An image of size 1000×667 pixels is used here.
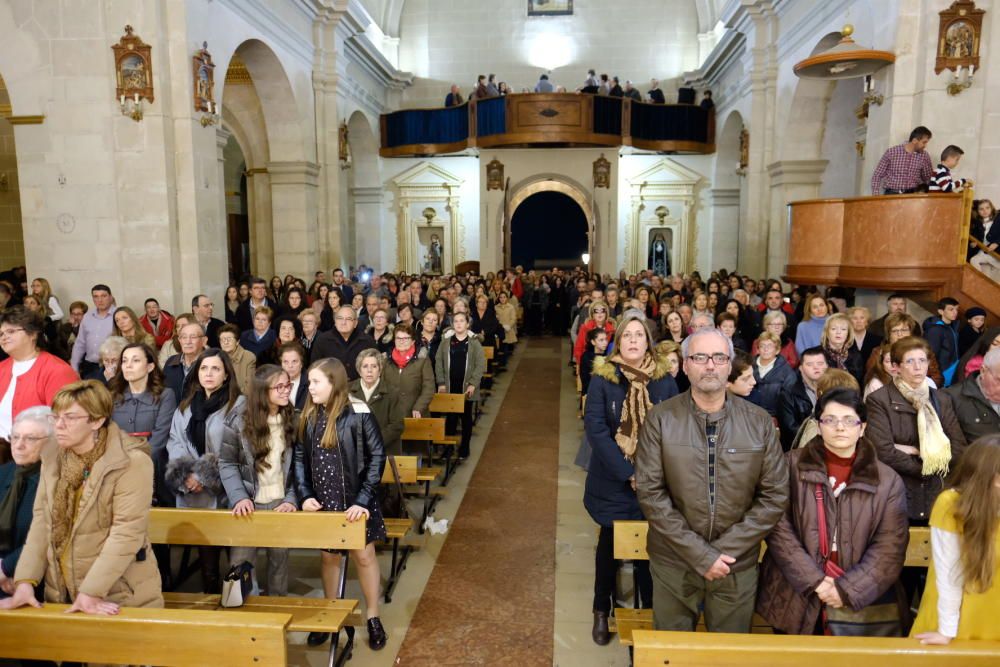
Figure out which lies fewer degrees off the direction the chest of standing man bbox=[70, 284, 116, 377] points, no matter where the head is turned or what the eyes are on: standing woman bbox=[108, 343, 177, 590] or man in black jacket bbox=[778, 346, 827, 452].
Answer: the standing woman

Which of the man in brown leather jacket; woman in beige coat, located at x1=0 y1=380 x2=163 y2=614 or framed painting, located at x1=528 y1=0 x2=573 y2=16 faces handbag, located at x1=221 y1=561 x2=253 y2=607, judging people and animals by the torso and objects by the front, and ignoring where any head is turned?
the framed painting

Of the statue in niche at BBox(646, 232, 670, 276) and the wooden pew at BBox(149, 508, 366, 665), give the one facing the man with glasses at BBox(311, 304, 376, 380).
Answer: the statue in niche

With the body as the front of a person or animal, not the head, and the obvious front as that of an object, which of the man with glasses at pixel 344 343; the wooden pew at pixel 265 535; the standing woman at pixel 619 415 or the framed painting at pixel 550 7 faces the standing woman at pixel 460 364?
the framed painting

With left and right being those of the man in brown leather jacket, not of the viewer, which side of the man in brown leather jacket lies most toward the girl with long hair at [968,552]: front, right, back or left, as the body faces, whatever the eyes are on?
left

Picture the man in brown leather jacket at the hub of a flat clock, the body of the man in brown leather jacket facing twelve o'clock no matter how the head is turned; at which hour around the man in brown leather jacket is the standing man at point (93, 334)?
The standing man is roughly at 4 o'clock from the man in brown leather jacket.

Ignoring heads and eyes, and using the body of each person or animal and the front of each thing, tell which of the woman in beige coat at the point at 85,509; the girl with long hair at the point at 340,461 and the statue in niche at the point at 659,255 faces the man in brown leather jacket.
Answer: the statue in niche

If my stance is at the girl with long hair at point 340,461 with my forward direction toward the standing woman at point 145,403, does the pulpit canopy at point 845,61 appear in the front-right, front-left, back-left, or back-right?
back-right

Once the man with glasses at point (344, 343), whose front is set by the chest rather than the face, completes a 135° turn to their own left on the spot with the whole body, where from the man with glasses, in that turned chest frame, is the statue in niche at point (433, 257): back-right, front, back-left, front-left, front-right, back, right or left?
front-left

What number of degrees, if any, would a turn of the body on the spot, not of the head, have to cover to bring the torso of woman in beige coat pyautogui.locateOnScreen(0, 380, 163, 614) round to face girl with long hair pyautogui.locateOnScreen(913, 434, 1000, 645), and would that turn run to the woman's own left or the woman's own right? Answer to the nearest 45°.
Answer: approximately 90° to the woman's own left

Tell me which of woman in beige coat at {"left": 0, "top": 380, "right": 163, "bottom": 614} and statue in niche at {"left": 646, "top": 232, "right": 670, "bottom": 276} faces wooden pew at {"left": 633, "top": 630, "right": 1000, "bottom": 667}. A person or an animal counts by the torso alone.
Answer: the statue in niche

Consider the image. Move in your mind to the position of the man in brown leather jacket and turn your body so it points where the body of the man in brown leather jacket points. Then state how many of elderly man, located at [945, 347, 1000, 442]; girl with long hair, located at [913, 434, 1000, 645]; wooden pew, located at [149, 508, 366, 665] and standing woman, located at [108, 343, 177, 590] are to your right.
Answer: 2

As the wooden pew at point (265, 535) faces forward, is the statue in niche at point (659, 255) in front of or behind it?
behind

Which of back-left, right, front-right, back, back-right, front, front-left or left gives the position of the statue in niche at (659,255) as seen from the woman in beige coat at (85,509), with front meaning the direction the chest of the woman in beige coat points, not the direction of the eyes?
back

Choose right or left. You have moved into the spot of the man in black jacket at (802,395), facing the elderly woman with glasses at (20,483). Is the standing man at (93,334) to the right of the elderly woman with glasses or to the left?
right

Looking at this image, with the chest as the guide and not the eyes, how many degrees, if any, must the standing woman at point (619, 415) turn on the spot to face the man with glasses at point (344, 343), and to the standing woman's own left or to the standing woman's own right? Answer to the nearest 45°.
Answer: approximately 135° to the standing woman's own right
